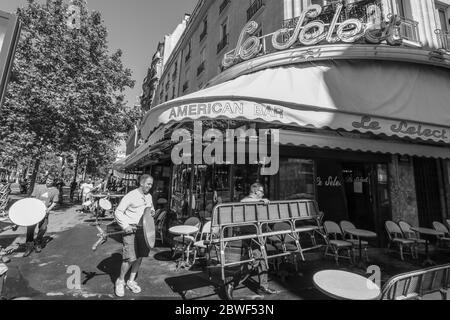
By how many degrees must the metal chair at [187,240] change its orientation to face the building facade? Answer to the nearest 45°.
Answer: approximately 135° to its left

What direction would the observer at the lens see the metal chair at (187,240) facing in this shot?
facing the viewer and to the left of the viewer

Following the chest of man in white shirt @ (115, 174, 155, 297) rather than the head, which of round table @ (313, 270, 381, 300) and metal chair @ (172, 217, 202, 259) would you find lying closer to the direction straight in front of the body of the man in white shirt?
the round table

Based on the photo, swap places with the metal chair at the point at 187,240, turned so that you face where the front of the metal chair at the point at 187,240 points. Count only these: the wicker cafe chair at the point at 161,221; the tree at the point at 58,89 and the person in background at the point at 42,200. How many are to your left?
0

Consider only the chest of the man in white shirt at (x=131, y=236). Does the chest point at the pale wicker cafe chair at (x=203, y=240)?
no

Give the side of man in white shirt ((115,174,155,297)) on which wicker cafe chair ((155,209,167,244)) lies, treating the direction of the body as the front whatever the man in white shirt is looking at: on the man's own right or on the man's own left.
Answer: on the man's own left

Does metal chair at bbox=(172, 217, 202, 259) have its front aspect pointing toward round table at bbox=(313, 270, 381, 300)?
no

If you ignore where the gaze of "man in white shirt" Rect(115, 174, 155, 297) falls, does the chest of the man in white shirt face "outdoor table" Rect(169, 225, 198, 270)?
no

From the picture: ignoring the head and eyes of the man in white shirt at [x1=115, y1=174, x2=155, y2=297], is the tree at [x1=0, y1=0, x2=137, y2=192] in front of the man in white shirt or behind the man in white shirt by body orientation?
behind

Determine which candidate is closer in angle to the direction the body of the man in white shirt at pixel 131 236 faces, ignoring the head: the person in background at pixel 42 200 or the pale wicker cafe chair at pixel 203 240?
the pale wicker cafe chair

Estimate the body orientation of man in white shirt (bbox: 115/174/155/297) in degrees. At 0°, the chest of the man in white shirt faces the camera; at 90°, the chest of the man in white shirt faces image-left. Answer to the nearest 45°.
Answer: approximately 315°

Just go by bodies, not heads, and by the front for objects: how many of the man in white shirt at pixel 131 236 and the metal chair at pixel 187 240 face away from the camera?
0

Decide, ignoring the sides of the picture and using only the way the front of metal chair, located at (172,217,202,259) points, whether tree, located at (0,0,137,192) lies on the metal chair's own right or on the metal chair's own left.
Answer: on the metal chair's own right

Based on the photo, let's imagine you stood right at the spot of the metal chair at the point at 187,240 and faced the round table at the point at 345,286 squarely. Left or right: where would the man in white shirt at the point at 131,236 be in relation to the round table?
right

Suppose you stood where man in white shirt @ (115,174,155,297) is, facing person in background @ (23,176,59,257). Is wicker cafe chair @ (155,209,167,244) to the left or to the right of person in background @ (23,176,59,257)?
right
